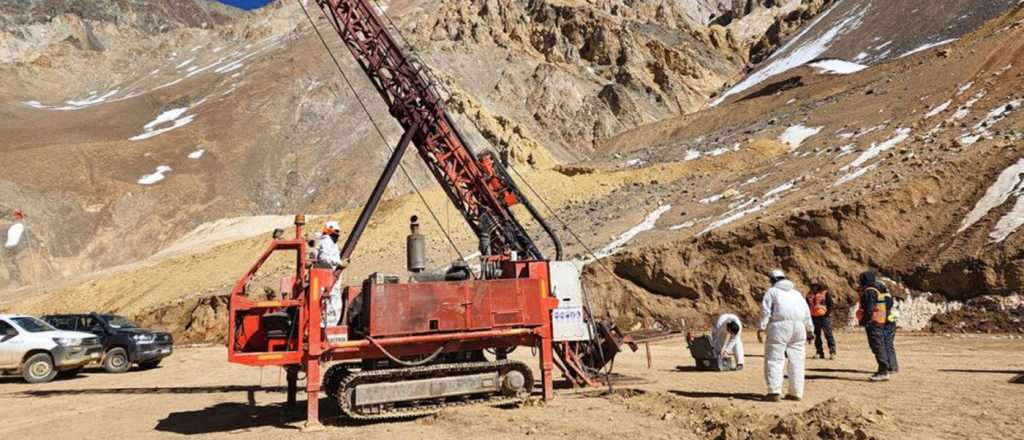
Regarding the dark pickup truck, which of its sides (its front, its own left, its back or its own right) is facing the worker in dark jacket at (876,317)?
front

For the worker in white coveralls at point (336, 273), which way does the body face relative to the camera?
to the viewer's right

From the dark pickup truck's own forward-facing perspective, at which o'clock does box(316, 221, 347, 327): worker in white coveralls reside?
The worker in white coveralls is roughly at 1 o'clock from the dark pickup truck.

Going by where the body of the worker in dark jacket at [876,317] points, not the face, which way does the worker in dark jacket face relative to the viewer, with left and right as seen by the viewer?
facing to the left of the viewer

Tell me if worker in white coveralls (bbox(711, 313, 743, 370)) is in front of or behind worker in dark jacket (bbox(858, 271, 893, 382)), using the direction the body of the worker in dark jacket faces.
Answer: in front

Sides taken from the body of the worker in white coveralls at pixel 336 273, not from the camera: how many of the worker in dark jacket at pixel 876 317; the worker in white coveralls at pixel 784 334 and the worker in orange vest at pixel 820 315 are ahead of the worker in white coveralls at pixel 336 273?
3

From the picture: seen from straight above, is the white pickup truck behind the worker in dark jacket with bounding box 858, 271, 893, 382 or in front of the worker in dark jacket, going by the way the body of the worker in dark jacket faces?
in front

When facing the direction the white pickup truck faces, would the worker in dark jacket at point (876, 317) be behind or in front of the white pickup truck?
in front

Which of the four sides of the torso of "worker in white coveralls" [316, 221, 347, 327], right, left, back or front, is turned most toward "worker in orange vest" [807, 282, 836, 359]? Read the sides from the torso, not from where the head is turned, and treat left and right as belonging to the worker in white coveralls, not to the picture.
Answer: front

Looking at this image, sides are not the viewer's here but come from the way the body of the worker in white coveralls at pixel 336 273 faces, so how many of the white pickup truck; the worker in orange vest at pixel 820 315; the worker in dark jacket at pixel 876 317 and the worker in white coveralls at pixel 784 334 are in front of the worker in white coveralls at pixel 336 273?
3

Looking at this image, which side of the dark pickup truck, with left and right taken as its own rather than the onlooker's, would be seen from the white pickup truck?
right
